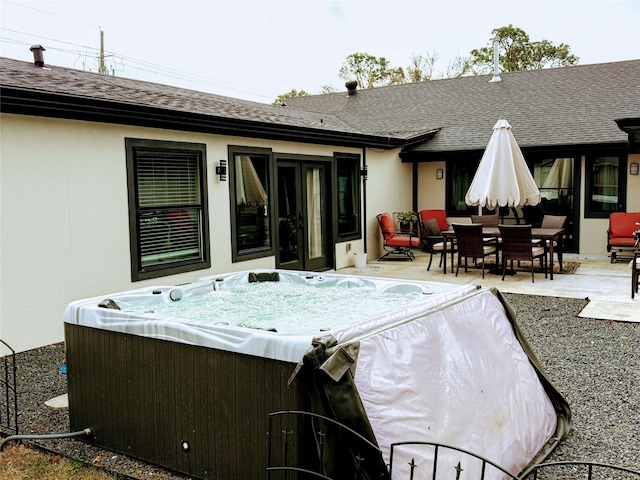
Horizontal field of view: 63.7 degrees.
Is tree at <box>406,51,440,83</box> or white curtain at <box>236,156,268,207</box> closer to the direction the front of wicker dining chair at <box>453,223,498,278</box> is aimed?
the tree

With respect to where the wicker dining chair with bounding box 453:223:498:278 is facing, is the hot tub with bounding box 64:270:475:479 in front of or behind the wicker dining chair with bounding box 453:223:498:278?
behind

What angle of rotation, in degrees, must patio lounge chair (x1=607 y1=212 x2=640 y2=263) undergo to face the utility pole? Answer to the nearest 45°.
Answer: approximately 90° to its right

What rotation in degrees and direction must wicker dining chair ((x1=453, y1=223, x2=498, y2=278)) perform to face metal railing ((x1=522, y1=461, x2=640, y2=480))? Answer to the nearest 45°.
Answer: approximately 135° to its right

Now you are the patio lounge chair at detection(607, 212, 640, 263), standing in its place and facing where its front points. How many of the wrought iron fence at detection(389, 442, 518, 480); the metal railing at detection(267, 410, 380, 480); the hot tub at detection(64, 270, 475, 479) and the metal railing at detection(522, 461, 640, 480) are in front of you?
4

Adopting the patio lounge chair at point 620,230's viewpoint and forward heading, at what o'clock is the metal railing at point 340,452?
The metal railing is roughly at 12 o'clock from the patio lounge chair.

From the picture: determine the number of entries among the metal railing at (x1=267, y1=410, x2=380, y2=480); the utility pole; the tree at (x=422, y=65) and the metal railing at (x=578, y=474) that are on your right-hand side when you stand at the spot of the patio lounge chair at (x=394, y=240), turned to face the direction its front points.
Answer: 2

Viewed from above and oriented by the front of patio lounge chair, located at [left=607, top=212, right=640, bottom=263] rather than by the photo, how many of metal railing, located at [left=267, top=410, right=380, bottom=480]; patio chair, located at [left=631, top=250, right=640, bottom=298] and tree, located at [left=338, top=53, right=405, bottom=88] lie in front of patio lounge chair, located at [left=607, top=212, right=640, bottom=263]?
2

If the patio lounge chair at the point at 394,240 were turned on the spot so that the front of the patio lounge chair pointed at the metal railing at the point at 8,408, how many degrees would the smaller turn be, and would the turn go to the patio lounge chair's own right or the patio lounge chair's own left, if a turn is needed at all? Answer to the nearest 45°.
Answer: approximately 90° to the patio lounge chair's own right

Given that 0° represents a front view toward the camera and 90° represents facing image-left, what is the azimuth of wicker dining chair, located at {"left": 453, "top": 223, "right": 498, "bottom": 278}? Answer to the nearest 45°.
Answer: approximately 225°

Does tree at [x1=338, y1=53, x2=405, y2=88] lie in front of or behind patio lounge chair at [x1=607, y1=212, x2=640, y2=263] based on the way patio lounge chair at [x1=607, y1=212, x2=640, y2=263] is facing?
behind

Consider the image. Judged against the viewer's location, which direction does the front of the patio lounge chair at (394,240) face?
facing to the right of the viewer
